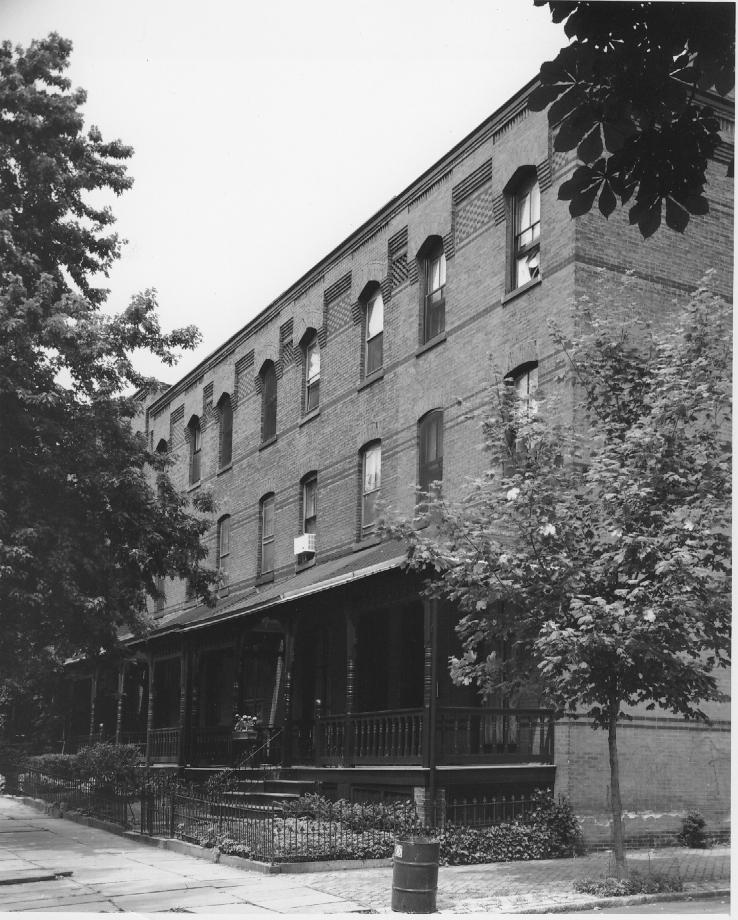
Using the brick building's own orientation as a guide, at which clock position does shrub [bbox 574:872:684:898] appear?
The shrub is roughly at 10 o'clock from the brick building.

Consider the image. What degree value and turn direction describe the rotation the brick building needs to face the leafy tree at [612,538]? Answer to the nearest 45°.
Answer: approximately 45° to its left

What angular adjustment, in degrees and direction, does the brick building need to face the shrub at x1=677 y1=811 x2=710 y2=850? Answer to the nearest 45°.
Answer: approximately 90° to its left

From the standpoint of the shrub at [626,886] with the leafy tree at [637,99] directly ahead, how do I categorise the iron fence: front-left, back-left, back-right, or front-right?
back-right

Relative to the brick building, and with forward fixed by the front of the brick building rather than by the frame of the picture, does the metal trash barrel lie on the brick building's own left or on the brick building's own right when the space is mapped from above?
on the brick building's own left

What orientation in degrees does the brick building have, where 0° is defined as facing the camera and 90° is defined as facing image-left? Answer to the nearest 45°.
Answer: approximately 45°

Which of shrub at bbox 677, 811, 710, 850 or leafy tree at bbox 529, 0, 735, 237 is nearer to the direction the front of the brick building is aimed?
the leafy tree

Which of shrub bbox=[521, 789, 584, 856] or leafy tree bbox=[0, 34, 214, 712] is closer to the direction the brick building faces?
the leafy tree

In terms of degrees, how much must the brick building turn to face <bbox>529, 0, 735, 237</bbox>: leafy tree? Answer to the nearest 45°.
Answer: approximately 45° to its left
